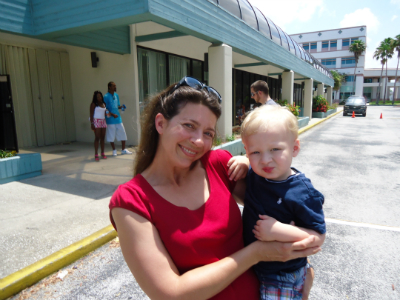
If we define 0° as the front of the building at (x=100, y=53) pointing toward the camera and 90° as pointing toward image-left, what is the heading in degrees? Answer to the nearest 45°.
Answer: approximately 315°

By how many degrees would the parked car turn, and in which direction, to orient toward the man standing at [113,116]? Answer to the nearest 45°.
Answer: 0° — it already faces them

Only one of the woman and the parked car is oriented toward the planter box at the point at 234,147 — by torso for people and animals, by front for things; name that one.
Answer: the parked car

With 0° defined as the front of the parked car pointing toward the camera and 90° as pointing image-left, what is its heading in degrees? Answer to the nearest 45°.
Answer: approximately 0°

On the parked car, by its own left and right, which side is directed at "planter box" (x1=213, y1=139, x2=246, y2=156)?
front

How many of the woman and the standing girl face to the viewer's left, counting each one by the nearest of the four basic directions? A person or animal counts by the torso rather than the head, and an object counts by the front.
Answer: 0

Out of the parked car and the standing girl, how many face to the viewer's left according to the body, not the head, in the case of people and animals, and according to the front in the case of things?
0

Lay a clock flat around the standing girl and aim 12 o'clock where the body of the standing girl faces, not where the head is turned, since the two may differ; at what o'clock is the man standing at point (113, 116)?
The man standing is roughly at 9 o'clock from the standing girl.

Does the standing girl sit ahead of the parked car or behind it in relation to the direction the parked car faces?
ahead

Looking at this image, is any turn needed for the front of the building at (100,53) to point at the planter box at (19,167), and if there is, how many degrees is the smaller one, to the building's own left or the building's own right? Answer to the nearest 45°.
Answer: approximately 45° to the building's own right

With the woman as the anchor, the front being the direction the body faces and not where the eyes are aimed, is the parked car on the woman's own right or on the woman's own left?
on the woman's own left

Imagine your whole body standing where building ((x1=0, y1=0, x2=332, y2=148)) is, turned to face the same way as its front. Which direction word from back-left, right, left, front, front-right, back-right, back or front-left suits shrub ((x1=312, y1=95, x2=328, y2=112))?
left

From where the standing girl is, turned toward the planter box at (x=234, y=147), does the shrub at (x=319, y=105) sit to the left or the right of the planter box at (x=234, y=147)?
left
